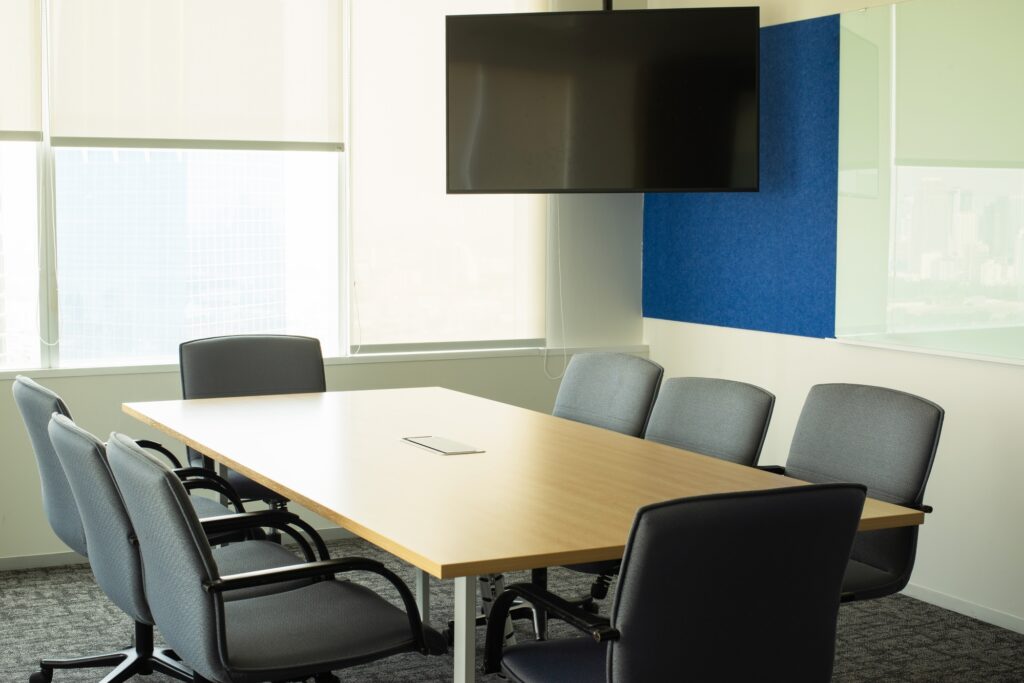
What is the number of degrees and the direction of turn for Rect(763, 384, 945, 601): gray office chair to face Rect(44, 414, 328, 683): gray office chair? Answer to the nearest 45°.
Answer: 0° — it already faces it

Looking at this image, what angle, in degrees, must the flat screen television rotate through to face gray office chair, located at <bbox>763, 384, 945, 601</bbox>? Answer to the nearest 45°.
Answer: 0° — it already faces it

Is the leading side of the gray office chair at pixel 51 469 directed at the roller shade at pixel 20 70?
no

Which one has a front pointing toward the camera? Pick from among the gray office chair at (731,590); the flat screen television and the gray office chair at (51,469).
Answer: the flat screen television

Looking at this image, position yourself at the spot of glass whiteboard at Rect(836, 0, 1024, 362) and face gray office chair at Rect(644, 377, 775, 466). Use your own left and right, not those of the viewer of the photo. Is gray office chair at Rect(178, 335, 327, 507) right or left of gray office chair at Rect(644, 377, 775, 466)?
right

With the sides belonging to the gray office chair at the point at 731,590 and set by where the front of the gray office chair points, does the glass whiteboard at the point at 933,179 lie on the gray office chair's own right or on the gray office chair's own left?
on the gray office chair's own right

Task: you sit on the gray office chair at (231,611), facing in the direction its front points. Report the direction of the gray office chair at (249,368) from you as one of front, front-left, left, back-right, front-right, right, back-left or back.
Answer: front-left

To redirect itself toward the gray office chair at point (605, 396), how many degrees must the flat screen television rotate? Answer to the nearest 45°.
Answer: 0° — it already faces it

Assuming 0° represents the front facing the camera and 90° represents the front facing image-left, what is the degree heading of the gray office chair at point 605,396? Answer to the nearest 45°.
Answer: approximately 45°

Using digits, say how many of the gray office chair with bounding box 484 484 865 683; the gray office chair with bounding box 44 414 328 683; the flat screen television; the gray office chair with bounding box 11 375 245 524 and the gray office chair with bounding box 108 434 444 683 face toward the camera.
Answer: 1

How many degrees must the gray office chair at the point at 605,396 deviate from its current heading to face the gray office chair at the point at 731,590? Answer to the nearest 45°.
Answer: approximately 45° to its left

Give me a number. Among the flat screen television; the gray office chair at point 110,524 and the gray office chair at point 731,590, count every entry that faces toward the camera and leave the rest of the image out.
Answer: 1

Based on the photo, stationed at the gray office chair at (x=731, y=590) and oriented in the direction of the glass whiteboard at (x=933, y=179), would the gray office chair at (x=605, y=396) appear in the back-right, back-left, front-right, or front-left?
front-left

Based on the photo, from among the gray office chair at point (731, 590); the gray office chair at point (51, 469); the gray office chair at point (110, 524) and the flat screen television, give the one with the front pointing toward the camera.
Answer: the flat screen television

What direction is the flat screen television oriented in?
toward the camera

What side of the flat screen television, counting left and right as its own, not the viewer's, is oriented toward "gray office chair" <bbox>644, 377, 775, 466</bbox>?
front

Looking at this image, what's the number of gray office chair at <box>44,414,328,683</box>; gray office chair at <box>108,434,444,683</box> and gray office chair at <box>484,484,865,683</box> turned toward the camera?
0

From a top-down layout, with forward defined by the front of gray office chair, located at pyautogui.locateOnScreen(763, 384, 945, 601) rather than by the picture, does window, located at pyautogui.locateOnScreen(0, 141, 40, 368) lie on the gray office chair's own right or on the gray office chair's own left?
on the gray office chair's own right

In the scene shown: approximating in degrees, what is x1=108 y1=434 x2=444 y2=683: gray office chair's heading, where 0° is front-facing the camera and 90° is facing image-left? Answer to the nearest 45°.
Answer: approximately 225°

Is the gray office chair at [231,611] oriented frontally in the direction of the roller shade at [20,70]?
no

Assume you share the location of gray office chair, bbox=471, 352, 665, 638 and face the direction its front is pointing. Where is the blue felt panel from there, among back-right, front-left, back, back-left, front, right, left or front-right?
back

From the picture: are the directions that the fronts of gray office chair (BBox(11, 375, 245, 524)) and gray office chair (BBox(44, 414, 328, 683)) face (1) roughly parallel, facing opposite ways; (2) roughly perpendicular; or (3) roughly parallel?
roughly parallel

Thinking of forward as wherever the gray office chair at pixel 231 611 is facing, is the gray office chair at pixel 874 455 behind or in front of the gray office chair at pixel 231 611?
in front
